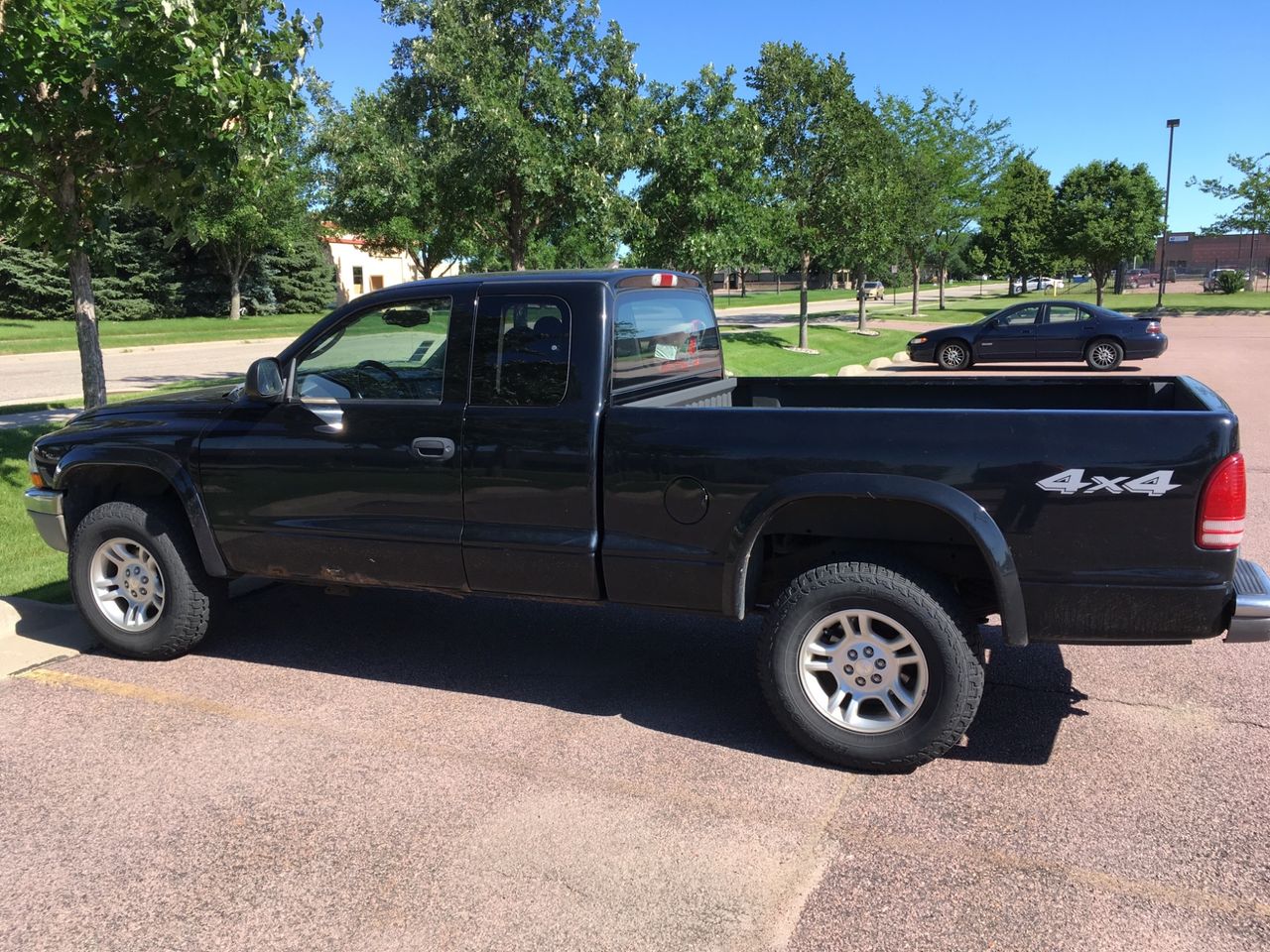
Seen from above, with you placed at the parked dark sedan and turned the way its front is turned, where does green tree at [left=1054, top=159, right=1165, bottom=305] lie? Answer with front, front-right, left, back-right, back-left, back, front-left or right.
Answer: right

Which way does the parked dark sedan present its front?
to the viewer's left

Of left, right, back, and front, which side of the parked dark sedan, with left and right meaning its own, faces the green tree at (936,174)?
right
